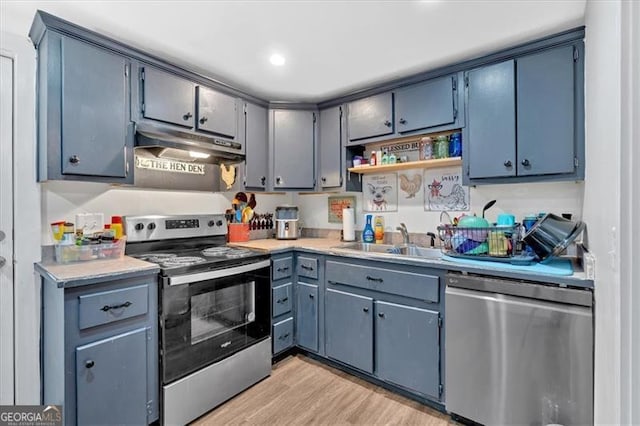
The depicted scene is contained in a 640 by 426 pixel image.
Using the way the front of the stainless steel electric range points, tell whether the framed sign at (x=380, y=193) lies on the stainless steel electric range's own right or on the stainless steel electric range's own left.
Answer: on the stainless steel electric range's own left

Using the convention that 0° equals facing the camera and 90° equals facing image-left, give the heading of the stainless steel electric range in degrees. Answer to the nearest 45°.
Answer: approximately 315°

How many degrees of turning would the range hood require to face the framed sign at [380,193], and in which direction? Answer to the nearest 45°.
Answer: approximately 45° to its left

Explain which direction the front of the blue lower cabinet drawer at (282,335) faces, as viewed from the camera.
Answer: facing the viewer and to the right of the viewer

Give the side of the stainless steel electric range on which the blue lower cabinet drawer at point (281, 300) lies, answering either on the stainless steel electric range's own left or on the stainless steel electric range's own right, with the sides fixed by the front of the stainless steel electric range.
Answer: on the stainless steel electric range's own left

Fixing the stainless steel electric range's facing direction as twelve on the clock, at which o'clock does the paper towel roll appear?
The paper towel roll is roughly at 10 o'clock from the stainless steel electric range.

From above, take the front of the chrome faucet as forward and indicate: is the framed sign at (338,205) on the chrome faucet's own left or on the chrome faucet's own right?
on the chrome faucet's own right

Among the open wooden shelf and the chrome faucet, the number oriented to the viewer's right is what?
0
